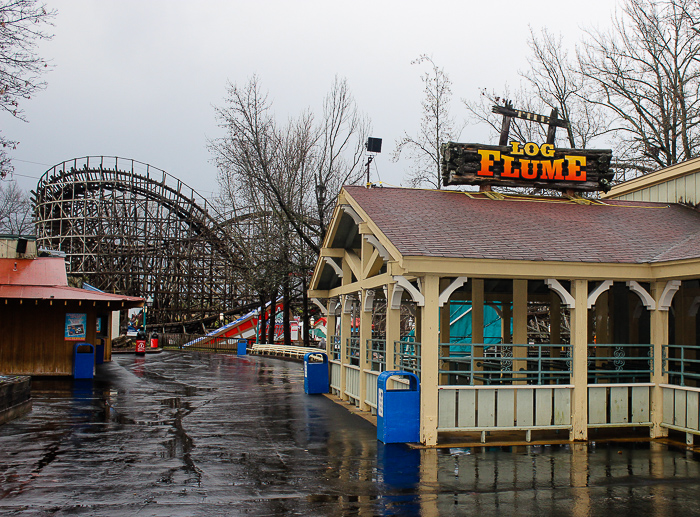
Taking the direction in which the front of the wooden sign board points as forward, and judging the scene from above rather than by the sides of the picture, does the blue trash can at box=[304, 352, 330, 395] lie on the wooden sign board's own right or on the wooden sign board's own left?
on the wooden sign board's own right

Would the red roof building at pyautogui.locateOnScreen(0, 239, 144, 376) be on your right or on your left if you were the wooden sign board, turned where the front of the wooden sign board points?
on your right

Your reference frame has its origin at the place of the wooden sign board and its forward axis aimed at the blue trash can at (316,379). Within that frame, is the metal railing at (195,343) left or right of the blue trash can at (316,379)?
right

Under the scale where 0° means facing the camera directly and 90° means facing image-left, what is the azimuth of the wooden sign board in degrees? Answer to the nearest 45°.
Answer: approximately 0°

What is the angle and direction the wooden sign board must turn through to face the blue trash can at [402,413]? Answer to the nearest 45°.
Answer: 0° — it already faces it

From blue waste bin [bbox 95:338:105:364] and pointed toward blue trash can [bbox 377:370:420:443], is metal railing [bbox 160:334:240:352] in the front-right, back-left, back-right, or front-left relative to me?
back-left
